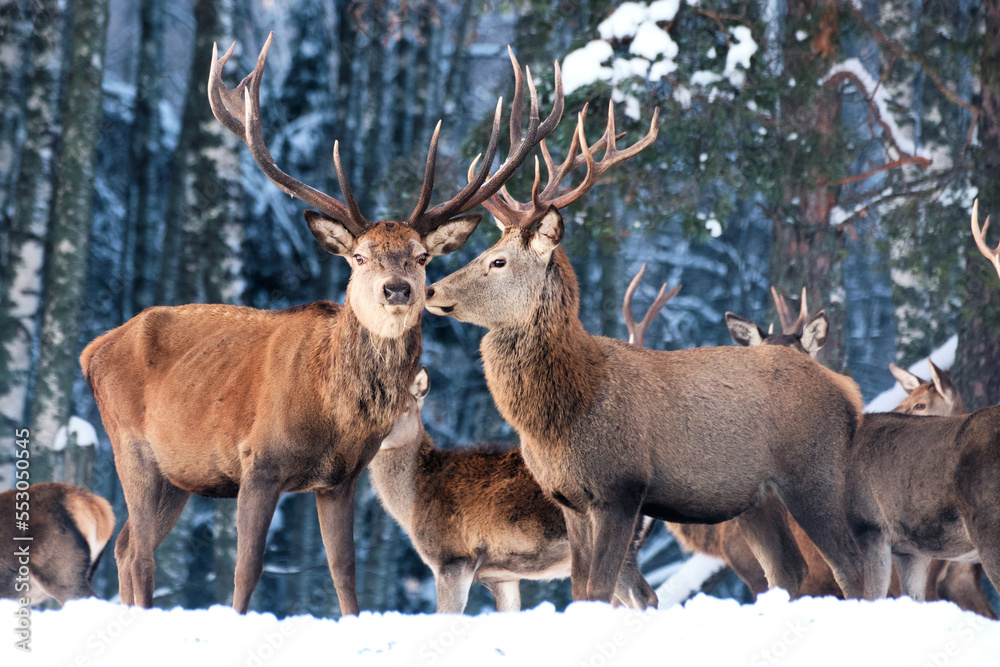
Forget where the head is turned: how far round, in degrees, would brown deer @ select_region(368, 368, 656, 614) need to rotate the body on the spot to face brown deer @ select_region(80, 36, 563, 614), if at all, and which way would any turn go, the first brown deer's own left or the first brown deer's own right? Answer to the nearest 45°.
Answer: approximately 45° to the first brown deer's own left

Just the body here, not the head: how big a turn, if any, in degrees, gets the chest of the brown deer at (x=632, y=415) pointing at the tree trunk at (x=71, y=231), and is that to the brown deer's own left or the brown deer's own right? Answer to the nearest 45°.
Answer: approximately 45° to the brown deer's own right

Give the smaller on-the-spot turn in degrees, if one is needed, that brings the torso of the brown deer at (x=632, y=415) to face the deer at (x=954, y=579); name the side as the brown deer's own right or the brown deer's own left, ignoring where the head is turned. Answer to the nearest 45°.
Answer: approximately 135° to the brown deer's own right

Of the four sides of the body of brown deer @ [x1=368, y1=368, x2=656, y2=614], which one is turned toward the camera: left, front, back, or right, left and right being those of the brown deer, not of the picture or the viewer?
left

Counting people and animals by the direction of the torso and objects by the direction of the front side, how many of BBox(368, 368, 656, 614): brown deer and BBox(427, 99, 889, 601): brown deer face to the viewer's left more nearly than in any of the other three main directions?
2

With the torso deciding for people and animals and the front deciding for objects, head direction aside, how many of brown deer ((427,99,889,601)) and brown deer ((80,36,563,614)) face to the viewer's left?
1

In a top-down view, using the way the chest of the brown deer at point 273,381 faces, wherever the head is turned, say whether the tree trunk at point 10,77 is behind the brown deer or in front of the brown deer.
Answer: behind

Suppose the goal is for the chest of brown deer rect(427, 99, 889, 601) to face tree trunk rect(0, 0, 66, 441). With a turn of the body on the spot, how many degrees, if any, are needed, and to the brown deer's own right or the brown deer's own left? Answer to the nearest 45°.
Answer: approximately 45° to the brown deer's own right

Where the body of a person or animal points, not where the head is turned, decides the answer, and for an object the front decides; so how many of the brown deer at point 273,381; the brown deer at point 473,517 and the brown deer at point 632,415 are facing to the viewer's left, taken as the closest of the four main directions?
2

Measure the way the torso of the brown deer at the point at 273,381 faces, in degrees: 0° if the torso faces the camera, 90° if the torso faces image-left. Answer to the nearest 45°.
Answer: approximately 315°

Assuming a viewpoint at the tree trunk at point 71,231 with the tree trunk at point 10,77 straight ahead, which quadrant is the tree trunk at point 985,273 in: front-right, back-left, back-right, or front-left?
back-right

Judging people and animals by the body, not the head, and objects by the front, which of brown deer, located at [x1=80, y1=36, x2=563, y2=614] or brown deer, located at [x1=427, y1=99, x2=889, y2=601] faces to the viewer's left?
brown deer, located at [x1=427, y1=99, x2=889, y2=601]

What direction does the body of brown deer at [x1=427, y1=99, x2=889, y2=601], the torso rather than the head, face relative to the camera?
to the viewer's left
